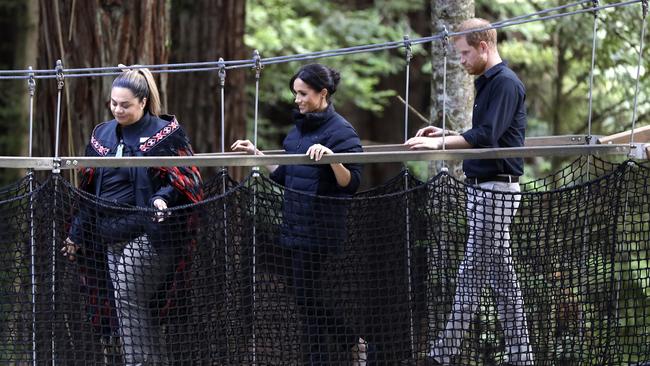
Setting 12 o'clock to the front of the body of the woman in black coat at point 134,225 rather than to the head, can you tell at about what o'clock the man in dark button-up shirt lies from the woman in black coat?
The man in dark button-up shirt is roughly at 8 o'clock from the woman in black coat.

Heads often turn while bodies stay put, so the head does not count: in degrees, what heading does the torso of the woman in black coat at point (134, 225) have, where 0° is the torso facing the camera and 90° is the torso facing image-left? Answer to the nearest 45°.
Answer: approximately 45°

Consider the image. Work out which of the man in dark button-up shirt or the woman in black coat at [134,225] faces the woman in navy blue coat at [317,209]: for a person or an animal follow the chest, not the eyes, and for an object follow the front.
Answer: the man in dark button-up shirt

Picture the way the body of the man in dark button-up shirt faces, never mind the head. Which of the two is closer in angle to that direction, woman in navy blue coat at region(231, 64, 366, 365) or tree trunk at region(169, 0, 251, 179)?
the woman in navy blue coat

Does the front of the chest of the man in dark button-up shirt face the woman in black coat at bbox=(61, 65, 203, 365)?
yes

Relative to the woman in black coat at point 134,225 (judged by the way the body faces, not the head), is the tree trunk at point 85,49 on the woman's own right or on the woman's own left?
on the woman's own right

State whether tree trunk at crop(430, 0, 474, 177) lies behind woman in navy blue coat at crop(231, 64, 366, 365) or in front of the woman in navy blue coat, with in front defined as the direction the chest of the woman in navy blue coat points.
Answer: behind

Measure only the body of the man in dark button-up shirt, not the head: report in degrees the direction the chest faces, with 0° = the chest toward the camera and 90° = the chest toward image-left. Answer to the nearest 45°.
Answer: approximately 90°

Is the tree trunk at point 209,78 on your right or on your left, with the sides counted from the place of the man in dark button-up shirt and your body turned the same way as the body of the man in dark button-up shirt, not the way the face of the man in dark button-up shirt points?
on your right

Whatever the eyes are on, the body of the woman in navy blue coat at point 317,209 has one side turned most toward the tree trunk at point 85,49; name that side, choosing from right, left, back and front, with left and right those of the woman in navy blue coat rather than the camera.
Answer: right

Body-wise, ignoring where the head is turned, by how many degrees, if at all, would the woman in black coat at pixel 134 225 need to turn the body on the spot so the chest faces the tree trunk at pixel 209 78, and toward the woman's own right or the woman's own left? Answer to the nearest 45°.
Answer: approximately 135° to the woman's own right

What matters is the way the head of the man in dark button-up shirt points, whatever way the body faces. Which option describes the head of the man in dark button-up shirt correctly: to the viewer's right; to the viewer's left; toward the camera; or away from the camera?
to the viewer's left

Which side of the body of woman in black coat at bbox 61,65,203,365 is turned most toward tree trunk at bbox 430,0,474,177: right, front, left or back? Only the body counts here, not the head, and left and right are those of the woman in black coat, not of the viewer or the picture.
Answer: back
